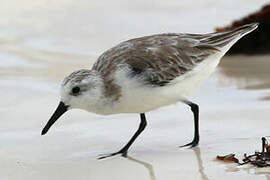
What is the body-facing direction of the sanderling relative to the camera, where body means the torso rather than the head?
to the viewer's left

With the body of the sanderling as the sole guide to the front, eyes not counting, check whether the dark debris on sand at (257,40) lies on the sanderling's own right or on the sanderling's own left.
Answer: on the sanderling's own right

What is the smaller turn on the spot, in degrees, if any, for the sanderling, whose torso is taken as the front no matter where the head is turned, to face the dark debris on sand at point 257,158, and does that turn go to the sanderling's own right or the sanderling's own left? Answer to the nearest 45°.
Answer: approximately 135° to the sanderling's own left
